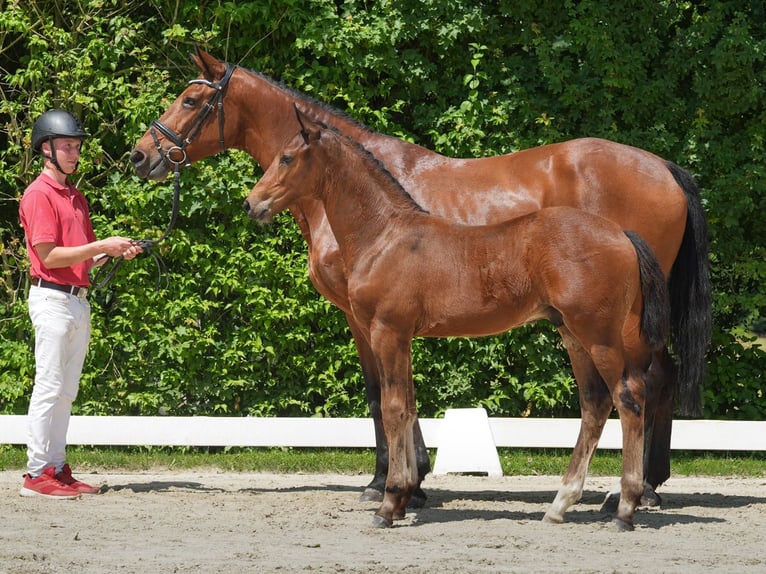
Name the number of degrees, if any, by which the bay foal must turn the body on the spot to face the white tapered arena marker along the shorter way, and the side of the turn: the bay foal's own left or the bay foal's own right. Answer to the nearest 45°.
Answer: approximately 90° to the bay foal's own right

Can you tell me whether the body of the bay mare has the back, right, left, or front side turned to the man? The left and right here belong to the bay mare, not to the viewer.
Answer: front

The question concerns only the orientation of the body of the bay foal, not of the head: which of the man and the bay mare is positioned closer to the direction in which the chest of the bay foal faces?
the man

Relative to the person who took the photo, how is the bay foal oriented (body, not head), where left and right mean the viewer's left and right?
facing to the left of the viewer

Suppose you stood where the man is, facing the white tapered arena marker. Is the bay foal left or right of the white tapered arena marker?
right

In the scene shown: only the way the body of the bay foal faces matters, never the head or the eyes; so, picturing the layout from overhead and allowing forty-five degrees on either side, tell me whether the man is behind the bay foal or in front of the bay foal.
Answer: in front

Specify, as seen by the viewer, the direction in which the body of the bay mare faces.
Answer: to the viewer's left

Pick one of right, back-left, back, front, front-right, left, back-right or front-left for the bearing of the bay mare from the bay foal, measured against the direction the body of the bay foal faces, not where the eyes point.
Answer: right

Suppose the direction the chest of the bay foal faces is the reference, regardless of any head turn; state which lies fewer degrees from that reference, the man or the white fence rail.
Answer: the man

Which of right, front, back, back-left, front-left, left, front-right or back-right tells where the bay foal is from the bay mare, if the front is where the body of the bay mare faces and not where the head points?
left

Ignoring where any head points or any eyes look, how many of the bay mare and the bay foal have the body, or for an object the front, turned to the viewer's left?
2
